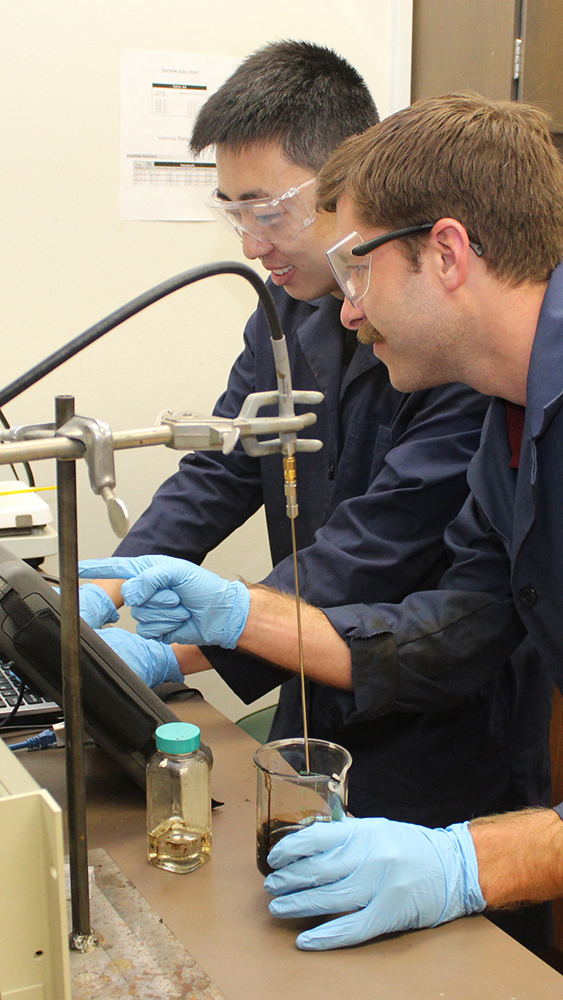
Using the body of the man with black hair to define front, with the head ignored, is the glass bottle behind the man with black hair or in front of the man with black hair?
in front

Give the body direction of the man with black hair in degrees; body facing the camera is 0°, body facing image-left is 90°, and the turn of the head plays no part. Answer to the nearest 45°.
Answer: approximately 45°

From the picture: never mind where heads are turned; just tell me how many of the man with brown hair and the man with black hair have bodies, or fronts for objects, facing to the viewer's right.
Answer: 0

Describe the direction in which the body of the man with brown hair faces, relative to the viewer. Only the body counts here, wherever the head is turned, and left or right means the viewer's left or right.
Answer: facing to the left of the viewer

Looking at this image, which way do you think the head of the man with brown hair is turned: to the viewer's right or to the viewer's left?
to the viewer's left

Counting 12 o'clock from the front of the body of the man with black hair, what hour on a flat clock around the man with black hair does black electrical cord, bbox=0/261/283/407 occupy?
The black electrical cord is roughly at 11 o'clock from the man with black hair.
